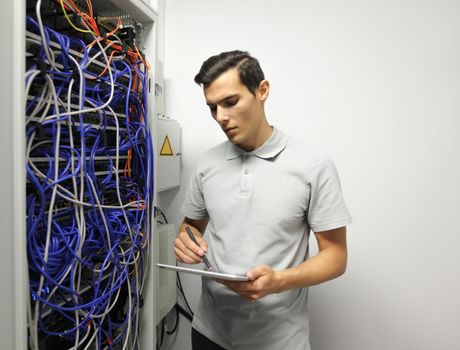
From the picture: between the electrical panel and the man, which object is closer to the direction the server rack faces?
the man

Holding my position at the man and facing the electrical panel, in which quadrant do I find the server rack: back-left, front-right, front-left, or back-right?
front-left

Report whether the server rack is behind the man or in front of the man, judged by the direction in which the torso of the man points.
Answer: in front

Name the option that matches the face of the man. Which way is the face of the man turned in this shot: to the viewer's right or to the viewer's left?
to the viewer's left

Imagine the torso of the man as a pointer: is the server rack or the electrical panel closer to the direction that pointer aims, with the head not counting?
the server rack

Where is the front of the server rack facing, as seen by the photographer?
facing the viewer and to the right of the viewer

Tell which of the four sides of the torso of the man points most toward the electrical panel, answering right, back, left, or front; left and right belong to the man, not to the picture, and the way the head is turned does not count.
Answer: right

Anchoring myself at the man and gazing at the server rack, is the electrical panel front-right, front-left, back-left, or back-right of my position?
front-right

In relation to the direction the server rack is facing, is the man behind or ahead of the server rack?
ahead
